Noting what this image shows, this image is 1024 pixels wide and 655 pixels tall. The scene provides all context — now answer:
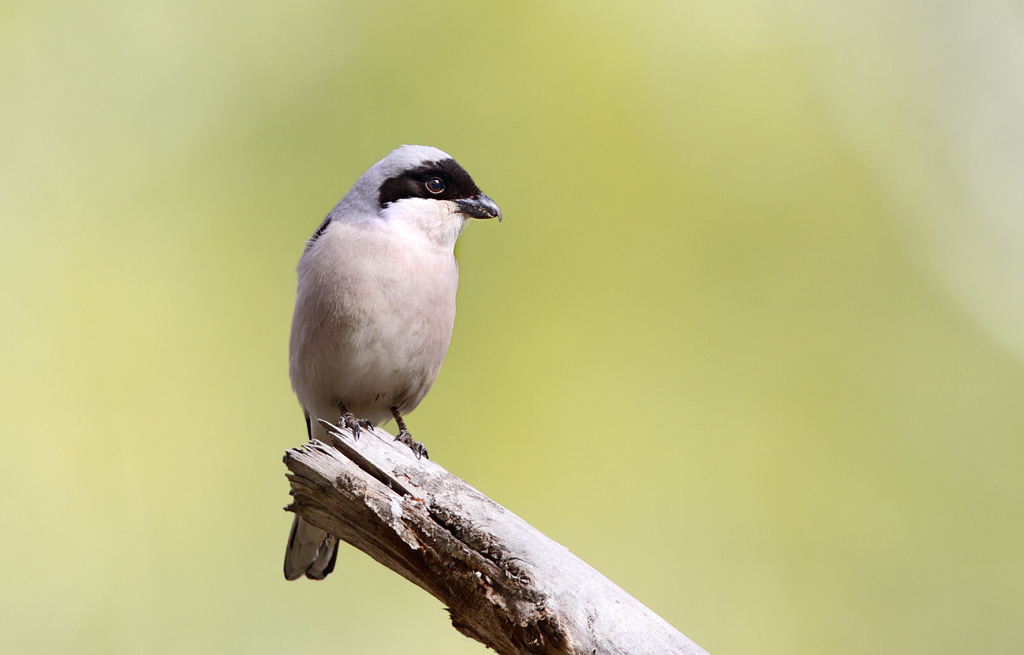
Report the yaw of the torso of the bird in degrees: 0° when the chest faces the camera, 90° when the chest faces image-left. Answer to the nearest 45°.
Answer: approximately 315°
